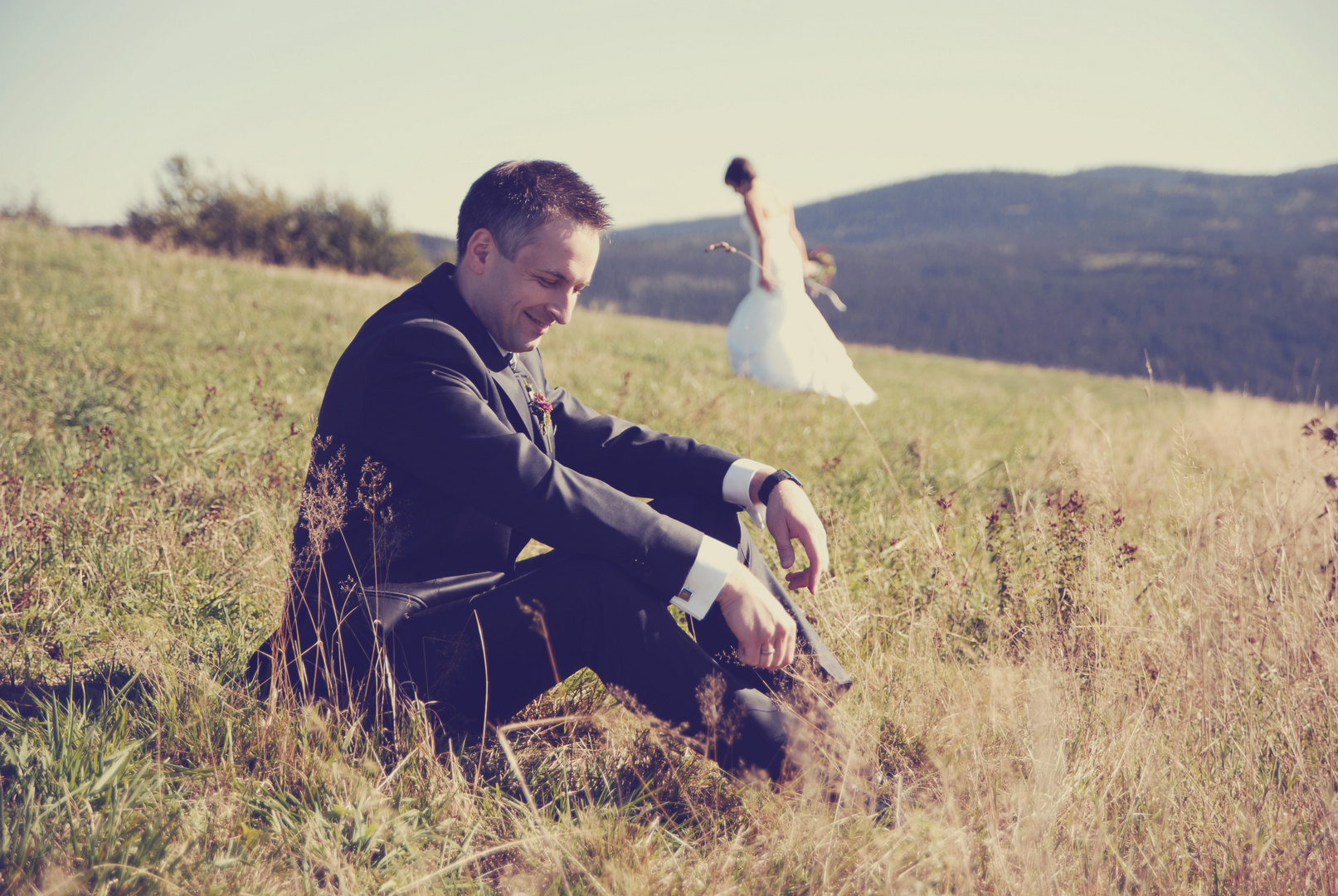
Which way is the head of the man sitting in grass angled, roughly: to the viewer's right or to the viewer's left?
to the viewer's right

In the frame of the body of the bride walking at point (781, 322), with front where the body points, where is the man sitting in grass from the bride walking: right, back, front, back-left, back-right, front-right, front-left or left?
back-left

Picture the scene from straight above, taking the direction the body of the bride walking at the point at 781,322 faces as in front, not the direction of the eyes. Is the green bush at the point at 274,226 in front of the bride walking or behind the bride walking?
in front

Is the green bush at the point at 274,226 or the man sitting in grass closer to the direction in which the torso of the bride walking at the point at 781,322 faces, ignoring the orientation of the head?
the green bush

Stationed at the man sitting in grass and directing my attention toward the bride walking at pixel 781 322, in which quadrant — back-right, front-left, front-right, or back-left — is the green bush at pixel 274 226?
front-left

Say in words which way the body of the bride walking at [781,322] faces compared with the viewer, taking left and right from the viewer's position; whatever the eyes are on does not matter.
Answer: facing away from the viewer and to the left of the viewer
